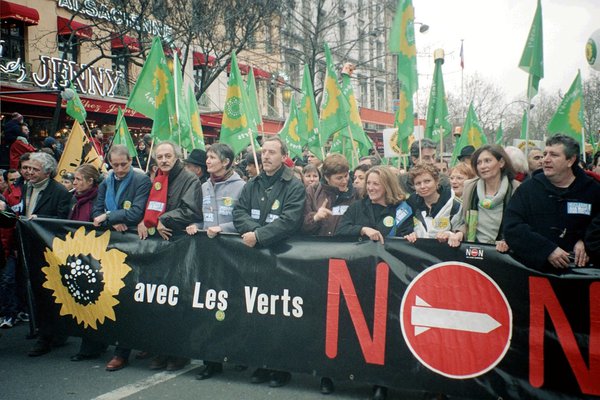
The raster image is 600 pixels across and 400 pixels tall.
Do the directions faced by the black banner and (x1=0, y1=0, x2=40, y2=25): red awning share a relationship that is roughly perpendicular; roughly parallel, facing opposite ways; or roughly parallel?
roughly perpendicular

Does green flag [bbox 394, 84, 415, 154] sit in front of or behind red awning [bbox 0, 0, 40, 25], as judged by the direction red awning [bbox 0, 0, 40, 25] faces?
in front

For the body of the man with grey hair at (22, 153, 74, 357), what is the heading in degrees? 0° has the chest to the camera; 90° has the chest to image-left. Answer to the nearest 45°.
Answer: approximately 45°

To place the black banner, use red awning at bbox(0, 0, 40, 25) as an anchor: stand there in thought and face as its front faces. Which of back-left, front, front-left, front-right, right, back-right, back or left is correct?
front-right

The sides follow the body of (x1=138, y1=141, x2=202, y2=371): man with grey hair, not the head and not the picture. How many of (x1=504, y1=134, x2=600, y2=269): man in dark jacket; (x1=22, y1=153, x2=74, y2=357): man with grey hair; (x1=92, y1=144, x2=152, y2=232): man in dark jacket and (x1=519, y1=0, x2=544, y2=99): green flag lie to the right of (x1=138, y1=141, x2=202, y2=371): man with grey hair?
2

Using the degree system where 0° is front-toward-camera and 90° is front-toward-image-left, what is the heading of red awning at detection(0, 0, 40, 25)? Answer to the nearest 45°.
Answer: approximately 315°

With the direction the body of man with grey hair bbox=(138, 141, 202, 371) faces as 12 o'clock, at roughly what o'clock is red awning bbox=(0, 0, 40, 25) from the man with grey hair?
The red awning is roughly at 4 o'clock from the man with grey hair.

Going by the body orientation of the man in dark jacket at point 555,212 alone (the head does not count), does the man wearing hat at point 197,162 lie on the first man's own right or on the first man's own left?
on the first man's own right

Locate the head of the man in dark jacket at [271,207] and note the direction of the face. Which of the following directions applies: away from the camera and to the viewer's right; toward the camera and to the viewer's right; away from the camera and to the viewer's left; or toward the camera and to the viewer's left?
toward the camera and to the viewer's left

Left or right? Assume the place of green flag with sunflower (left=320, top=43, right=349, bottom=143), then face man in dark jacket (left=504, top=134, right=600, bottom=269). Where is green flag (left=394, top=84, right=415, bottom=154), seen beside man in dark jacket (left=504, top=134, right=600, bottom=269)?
left

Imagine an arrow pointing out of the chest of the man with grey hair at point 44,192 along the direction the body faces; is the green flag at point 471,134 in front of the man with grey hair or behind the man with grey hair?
behind
